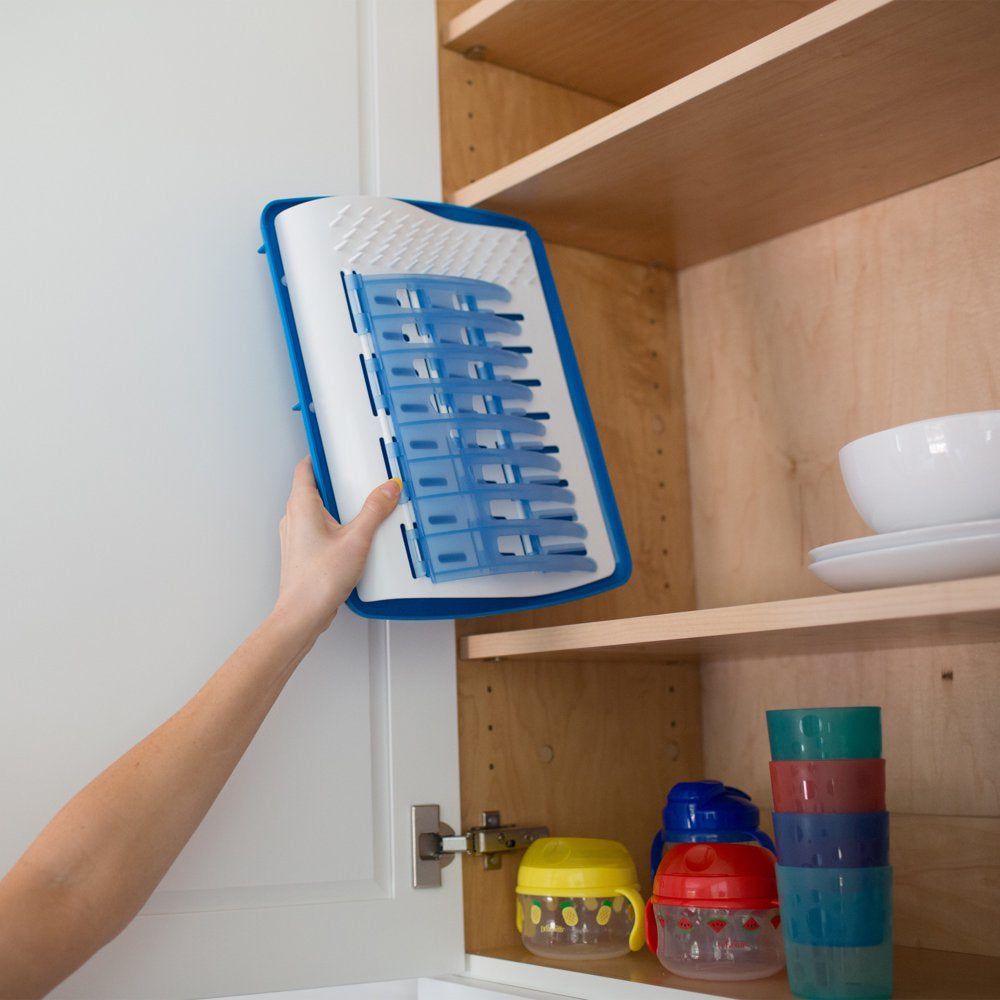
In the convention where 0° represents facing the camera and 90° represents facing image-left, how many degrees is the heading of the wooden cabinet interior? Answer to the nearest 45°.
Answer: approximately 45°
